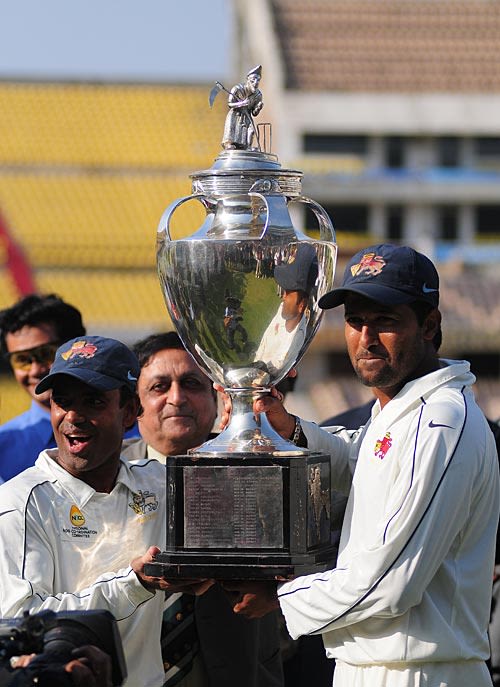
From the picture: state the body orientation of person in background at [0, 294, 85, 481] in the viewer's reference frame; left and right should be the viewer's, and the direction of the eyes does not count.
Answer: facing the viewer and to the left of the viewer

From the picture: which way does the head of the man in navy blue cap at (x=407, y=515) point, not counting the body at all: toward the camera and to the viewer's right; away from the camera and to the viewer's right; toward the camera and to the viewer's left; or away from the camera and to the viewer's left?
toward the camera and to the viewer's left

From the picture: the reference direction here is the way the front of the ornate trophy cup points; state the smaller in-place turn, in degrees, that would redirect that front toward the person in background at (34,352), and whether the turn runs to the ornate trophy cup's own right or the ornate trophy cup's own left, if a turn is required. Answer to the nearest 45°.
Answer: approximately 135° to the ornate trophy cup's own right

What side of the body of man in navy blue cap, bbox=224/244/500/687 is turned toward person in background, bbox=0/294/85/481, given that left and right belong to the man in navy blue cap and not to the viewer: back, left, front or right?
right

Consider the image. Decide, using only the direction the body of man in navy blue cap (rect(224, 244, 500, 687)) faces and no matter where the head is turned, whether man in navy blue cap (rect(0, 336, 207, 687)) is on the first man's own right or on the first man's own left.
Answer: on the first man's own right

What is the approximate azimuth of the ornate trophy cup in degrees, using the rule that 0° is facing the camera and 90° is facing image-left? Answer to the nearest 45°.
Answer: approximately 0°

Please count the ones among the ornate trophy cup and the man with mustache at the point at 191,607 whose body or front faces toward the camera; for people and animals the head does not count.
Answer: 2

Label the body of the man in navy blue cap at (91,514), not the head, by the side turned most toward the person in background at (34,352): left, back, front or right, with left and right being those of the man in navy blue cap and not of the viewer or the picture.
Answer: back

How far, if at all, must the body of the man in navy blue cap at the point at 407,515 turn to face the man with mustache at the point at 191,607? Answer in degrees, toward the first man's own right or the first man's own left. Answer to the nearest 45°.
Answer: approximately 90° to the first man's own right
